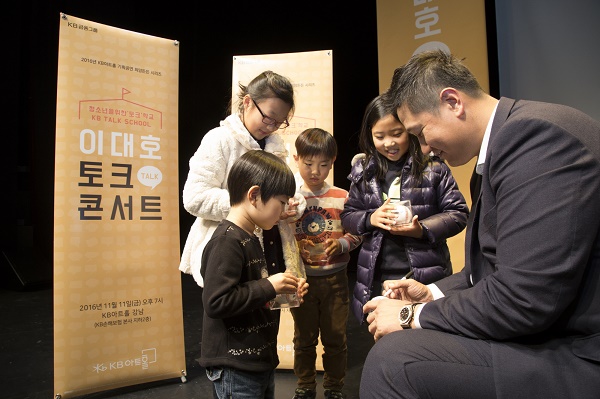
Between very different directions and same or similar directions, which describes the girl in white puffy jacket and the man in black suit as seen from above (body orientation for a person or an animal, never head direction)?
very different directions

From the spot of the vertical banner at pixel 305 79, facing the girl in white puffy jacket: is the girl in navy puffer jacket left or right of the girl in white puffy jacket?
left

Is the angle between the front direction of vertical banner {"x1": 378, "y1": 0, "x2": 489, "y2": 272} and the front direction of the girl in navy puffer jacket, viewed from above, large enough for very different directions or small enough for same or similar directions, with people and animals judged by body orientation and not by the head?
same or similar directions

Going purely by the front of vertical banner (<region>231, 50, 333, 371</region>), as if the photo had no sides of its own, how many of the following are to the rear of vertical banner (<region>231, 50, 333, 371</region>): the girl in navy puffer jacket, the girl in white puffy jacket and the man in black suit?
0

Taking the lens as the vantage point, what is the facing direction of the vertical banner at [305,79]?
facing the viewer

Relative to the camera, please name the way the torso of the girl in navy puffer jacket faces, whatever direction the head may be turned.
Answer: toward the camera

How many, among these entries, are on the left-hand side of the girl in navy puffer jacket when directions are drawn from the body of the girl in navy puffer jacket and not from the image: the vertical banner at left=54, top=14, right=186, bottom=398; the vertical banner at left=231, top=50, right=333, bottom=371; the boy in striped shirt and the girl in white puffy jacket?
0

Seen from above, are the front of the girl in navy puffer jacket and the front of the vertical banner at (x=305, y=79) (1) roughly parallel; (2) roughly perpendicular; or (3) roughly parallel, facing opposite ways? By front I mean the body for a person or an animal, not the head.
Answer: roughly parallel

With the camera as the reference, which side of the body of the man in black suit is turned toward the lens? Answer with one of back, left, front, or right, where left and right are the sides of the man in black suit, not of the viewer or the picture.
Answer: left

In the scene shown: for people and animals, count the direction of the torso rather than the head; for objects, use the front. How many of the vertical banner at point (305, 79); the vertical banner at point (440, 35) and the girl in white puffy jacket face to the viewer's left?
0

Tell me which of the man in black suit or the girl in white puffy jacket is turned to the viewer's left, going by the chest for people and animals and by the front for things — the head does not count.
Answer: the man in black suit

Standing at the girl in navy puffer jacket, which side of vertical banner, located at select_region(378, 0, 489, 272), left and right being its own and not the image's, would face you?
front

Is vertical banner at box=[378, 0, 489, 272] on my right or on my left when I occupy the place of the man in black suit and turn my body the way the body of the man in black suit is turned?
on my right

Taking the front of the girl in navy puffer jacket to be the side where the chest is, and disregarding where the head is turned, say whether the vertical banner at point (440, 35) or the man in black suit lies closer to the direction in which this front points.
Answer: the man in black suit

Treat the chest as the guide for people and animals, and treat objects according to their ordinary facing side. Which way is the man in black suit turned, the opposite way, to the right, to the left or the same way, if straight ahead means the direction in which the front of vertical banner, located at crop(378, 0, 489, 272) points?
to the right

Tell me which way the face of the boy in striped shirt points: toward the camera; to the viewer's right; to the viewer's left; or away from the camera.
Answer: toward the camera

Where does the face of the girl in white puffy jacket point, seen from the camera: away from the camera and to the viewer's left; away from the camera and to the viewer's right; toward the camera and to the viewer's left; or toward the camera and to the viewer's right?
toward the camera and to the viewer's right

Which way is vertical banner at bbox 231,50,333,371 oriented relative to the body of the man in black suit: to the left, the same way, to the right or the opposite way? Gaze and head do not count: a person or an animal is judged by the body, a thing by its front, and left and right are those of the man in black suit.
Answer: to the left

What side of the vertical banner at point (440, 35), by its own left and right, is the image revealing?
front
